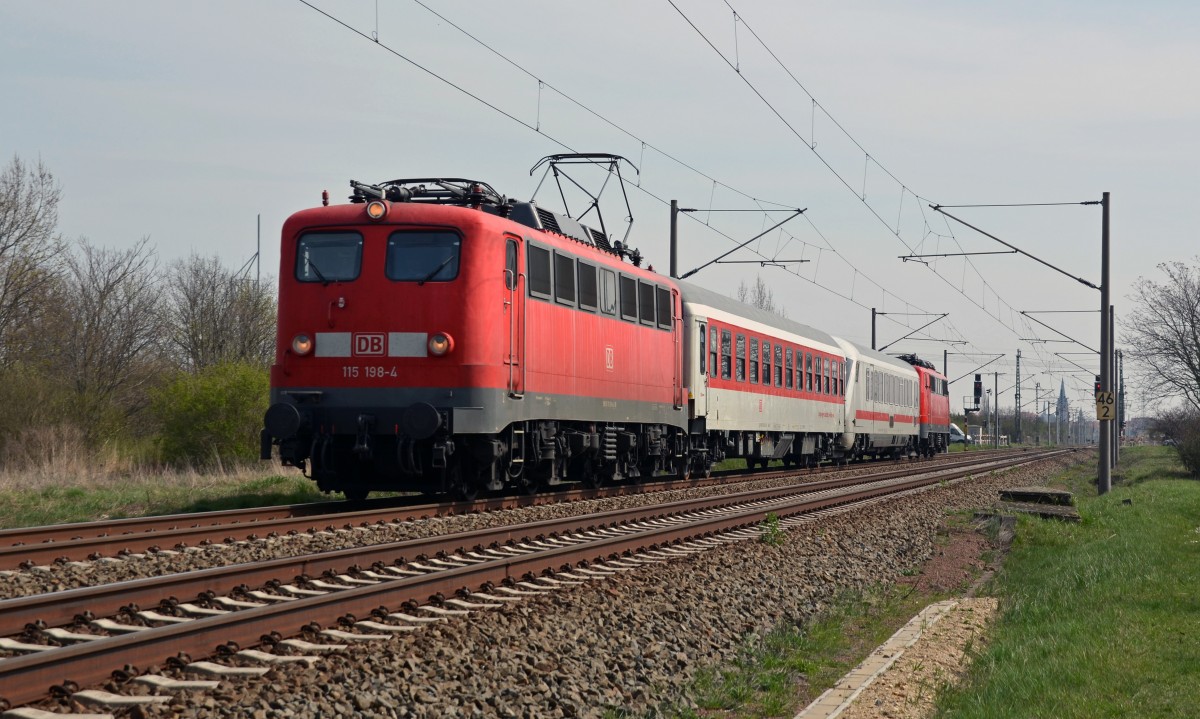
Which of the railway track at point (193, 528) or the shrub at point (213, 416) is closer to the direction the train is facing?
the railway track

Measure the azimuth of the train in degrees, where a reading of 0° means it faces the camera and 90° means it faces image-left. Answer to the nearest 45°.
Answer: approximately 45°

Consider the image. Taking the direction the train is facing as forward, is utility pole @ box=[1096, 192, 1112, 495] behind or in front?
behind

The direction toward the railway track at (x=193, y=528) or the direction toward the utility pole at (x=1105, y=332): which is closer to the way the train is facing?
the railway track

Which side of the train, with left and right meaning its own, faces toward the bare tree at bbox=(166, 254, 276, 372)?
right

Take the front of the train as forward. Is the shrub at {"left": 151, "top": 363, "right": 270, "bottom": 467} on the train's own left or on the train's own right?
on the train's own right
